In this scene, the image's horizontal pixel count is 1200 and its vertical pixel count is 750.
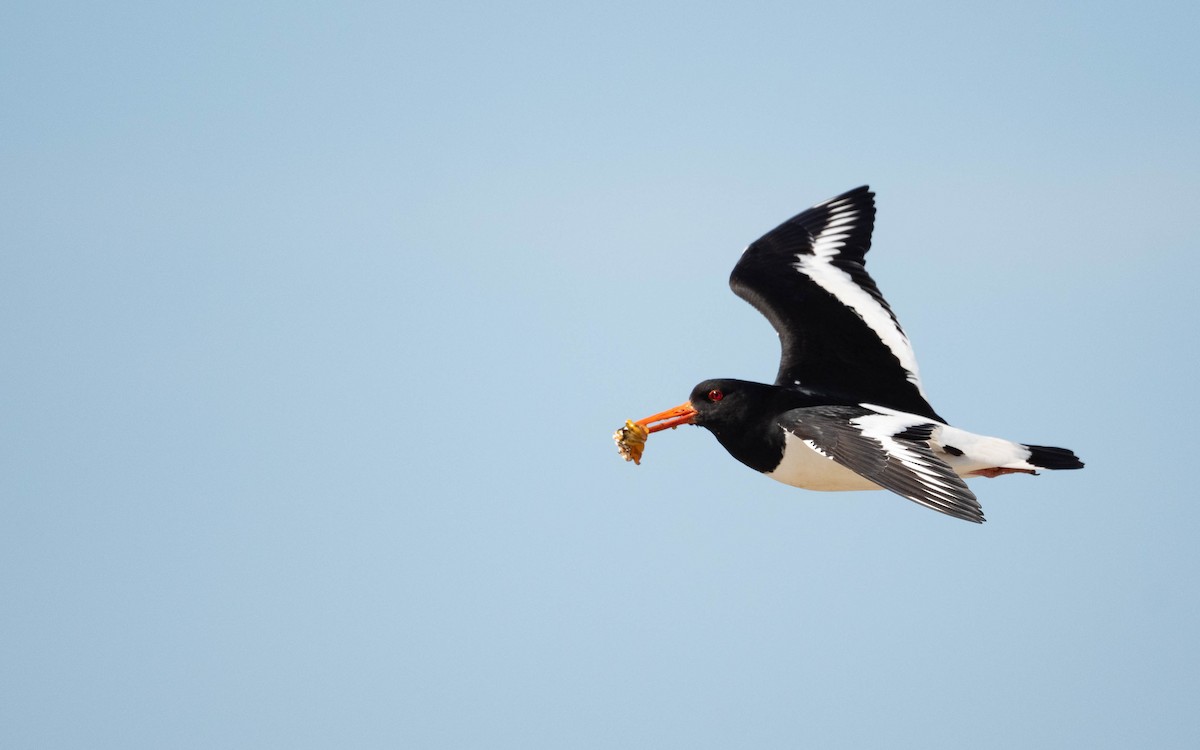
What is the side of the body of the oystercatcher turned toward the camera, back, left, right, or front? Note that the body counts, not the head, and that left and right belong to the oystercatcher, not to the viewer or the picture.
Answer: left
